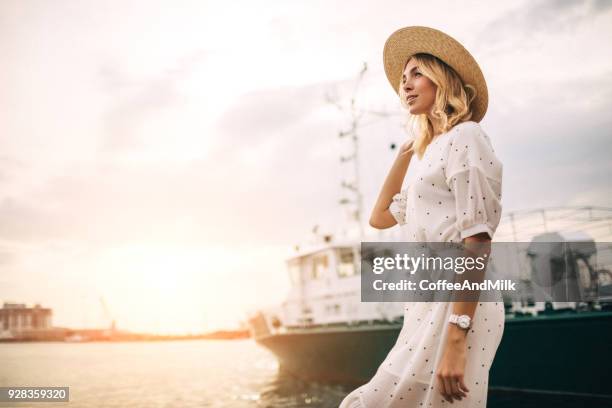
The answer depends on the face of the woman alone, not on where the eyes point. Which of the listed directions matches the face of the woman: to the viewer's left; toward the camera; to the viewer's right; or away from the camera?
to the viewer's left

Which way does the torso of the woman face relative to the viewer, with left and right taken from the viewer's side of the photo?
facing the viewer and to the left of the viewer

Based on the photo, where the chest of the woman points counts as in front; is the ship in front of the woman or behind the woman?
behind
